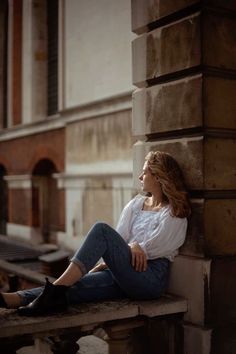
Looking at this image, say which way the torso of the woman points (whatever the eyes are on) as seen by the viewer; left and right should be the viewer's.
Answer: facing the viewer and to the left of the viewer

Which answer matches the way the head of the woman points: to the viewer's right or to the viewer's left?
to the viewer's left

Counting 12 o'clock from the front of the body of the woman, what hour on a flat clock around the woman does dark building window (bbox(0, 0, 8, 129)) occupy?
The dark building window is roughly at 4 o'clock from the woman.
